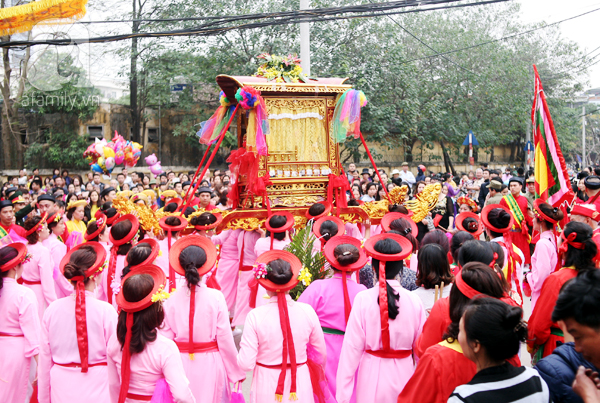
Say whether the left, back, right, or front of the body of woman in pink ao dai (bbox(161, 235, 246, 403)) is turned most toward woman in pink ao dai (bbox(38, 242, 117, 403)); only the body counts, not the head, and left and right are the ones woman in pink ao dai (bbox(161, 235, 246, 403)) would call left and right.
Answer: left

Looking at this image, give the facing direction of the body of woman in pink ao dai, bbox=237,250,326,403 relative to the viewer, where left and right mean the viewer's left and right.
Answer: facing away from the viewer

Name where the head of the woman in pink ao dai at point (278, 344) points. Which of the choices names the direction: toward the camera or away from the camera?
away from the camera

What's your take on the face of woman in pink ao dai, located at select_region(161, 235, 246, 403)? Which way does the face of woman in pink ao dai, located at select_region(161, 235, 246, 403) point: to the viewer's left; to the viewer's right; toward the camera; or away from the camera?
away from the camera

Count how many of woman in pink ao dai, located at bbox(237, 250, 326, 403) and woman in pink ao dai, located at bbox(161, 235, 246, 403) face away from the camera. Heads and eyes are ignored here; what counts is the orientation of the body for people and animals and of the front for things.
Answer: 2

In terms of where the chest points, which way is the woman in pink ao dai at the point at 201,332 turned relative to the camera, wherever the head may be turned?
away from the camera

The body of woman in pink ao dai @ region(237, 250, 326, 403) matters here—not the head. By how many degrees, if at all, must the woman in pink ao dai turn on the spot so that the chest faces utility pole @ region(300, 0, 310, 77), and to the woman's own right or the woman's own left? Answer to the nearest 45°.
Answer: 0° — they already face it
